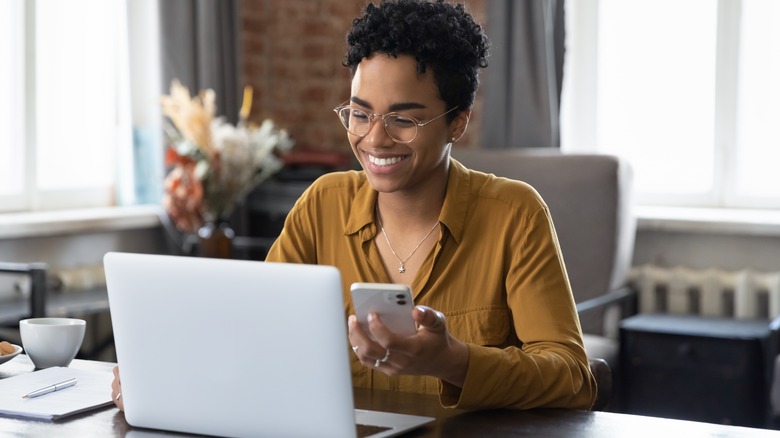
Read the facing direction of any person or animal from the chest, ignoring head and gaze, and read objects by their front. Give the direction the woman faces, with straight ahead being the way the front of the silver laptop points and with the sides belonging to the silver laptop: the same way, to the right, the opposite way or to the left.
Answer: the opposite way

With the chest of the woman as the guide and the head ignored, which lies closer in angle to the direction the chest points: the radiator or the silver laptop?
the silver laptop

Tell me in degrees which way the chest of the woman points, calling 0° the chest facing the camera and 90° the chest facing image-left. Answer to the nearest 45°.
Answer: approximately 45°

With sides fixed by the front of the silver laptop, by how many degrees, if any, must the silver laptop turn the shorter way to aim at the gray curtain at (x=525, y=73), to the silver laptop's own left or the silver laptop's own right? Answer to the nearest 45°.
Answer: approximately 45° to the silver laptop's own left

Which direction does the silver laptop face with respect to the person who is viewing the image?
facing away from the viewer and to the right of the viewer

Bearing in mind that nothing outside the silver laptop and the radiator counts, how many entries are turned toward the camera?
1
